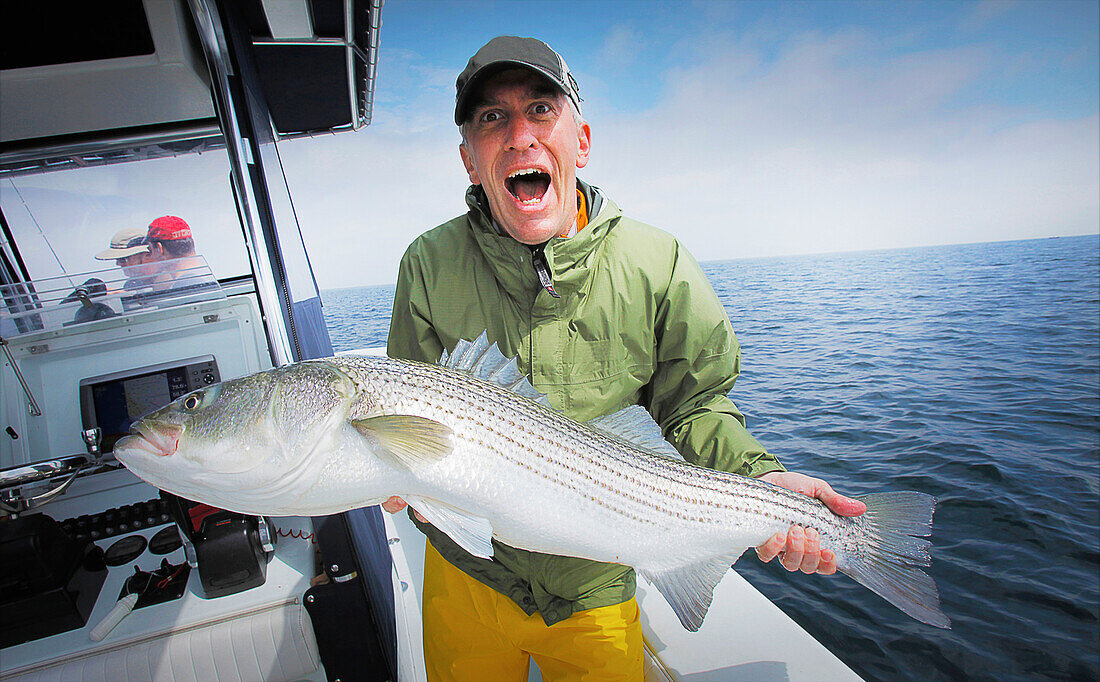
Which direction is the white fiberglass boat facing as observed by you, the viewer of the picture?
facing away from the viewer

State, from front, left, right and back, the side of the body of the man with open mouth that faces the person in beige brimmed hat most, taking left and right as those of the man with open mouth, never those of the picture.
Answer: right

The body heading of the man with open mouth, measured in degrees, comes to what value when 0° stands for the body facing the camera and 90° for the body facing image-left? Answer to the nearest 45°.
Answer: approximately 0°

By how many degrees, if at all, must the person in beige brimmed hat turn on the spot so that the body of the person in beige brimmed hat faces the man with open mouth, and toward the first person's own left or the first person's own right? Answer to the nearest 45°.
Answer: approximately 90° to the first person's own left

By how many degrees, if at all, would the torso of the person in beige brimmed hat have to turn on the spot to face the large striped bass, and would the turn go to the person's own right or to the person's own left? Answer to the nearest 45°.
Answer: approximately 90° to the person's own left

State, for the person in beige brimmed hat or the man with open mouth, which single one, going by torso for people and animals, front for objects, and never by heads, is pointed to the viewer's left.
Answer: the person in beige brimmed hat

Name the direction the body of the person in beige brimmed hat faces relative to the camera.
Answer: to the viewer's left

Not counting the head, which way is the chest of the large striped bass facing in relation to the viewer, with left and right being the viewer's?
facing to the left of the viewer
